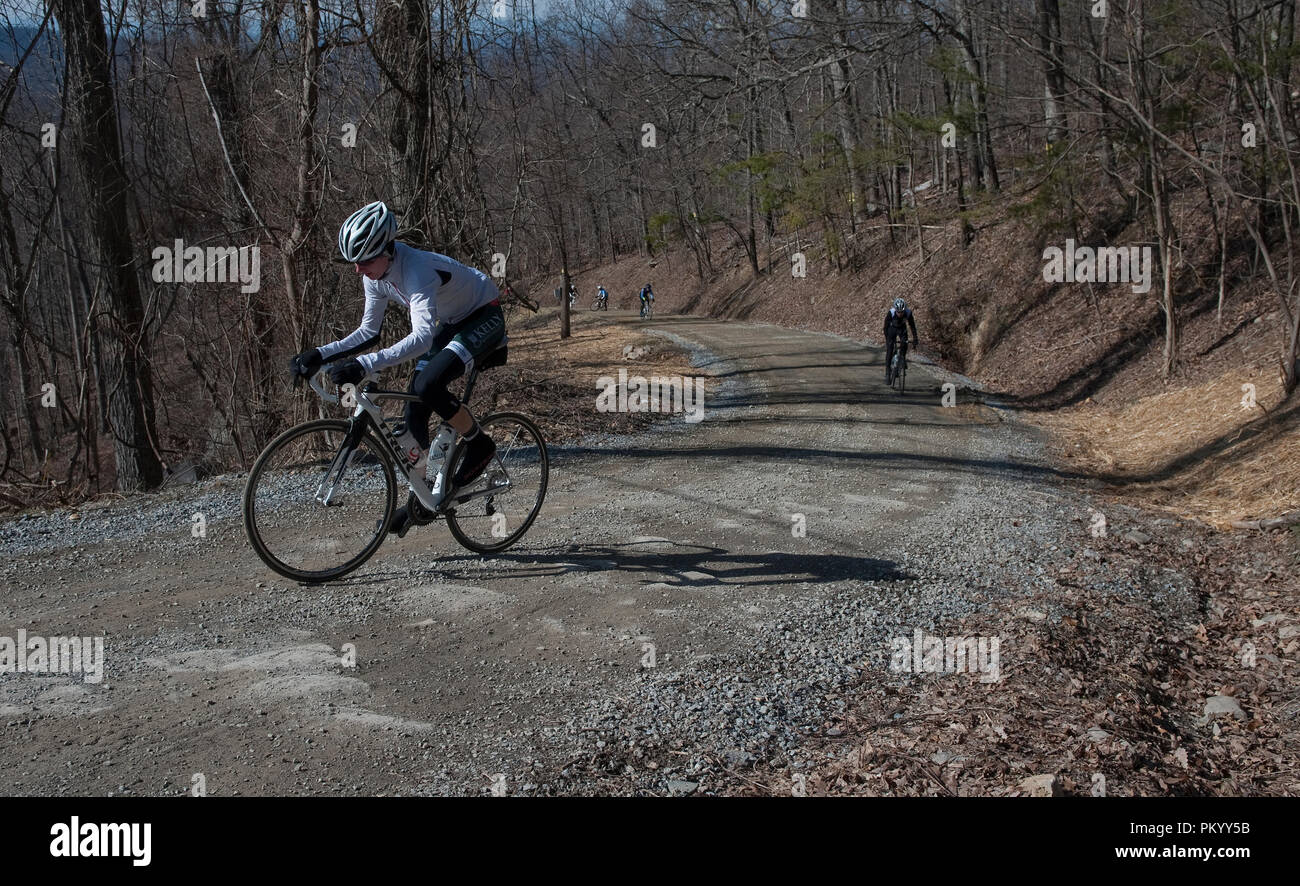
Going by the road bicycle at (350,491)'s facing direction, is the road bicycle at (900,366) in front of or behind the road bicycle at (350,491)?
behind

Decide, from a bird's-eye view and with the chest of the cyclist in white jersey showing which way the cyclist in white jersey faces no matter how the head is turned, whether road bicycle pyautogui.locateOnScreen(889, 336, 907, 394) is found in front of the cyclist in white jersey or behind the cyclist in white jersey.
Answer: behind

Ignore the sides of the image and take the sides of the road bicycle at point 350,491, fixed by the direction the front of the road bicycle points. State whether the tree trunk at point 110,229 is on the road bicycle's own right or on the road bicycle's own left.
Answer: on the road bicycle's own right

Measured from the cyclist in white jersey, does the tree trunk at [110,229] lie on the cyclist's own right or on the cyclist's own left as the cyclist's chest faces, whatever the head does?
on the cyclist's own right
